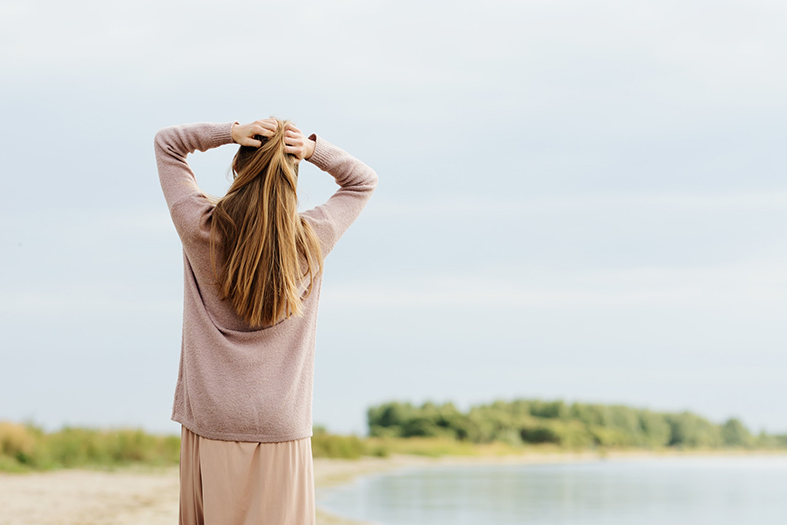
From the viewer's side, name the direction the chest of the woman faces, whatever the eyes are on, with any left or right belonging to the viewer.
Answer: facing away from the viewer

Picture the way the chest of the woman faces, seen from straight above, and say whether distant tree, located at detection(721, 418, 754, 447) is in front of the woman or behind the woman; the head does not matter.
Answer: in front

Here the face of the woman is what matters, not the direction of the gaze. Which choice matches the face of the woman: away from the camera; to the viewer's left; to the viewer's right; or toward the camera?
away from the camera
